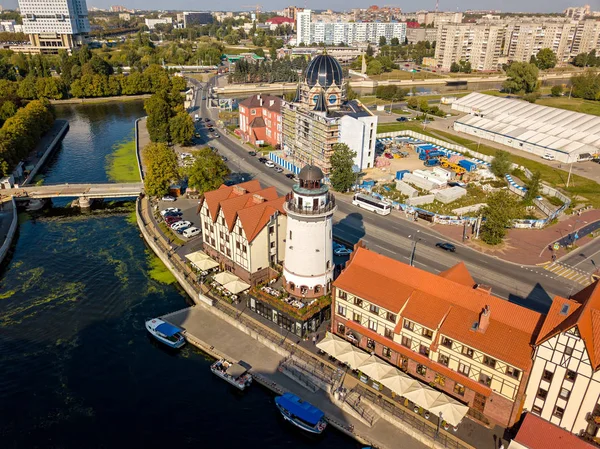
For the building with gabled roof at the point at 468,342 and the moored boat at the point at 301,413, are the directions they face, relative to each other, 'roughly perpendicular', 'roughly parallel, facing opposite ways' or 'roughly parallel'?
roughly perpendicular

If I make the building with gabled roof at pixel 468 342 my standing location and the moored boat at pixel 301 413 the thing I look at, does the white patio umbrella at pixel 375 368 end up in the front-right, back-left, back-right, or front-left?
front-right

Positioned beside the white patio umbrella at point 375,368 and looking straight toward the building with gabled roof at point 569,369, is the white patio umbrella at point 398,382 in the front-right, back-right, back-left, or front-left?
front-right

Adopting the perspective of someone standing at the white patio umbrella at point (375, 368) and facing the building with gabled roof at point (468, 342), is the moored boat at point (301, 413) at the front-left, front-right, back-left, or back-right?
back-right

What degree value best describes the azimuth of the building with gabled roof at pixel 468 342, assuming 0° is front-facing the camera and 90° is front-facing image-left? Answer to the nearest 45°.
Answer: approximately 45°

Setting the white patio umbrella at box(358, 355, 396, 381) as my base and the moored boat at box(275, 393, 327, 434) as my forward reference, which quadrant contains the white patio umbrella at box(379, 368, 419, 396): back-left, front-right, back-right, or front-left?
back-left

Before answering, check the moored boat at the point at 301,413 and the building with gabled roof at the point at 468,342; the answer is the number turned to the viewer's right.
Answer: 0

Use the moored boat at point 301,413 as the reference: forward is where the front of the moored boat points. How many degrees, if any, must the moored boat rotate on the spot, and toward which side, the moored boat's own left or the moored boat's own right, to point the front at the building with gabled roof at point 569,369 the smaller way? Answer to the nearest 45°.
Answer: approximately 135° to the moored boat's own right

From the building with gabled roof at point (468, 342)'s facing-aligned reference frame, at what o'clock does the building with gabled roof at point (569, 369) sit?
the building with gabled roof at point (569, 369) is roughly at 8 o'clock from the building with gabled roof at point (468, 342).

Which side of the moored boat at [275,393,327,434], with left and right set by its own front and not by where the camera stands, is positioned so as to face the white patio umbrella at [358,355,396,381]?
right

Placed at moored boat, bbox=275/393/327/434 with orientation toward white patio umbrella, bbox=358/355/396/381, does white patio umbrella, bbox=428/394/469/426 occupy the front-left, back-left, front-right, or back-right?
front-right

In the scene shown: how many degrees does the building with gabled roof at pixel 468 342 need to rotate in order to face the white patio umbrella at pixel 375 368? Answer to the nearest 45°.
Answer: approximately 45° to its right

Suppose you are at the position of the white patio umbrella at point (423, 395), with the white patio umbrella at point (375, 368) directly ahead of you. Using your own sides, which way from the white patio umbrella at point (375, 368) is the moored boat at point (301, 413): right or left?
left

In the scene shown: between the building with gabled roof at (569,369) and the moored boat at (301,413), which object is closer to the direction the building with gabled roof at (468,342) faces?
the moored boat
